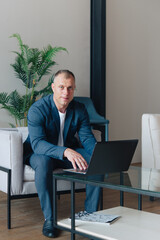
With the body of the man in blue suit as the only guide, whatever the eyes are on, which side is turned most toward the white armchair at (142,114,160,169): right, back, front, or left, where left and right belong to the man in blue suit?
left

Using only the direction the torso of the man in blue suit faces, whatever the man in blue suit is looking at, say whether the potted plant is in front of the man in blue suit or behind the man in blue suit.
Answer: behind

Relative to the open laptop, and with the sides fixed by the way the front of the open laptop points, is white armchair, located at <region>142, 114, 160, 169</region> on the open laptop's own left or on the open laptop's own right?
on the open laptop's own right

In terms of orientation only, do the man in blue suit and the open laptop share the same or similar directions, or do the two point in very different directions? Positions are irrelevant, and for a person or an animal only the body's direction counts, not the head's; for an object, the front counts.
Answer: very different directions

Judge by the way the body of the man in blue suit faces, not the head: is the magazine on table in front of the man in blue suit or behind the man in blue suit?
in front

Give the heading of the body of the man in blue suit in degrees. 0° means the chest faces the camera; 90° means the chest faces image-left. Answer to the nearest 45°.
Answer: approximately 315°

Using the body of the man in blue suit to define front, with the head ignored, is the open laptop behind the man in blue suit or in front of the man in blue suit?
in front

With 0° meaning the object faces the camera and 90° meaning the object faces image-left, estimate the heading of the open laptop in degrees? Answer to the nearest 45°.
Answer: approximately 135°
